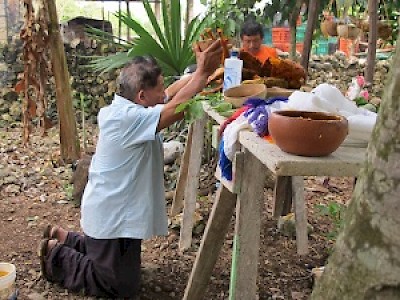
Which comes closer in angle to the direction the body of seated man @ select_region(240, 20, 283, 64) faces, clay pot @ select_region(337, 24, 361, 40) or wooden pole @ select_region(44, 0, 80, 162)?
the wooden pole

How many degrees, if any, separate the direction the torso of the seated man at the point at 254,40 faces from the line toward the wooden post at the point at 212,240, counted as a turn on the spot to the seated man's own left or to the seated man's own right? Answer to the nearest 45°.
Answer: approximately 45° to the seated man's own left

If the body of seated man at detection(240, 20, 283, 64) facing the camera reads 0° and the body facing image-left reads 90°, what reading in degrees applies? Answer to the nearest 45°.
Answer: approximately 45°

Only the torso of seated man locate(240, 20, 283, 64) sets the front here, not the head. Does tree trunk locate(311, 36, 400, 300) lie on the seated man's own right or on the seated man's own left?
on the seated man's own left

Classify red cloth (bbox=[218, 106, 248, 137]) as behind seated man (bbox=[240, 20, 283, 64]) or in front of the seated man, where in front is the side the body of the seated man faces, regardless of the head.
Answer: in front

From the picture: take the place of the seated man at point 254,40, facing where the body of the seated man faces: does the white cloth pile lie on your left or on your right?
on your left

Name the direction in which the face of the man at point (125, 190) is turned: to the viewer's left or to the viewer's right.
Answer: to the viewer's right

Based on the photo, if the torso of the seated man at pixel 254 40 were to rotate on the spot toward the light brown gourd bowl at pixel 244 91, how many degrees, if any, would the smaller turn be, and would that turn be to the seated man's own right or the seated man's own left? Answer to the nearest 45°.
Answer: approximately 45° to the seated man's own left

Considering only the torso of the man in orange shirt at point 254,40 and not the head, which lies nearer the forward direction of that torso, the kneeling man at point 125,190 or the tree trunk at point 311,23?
the kneeling man
